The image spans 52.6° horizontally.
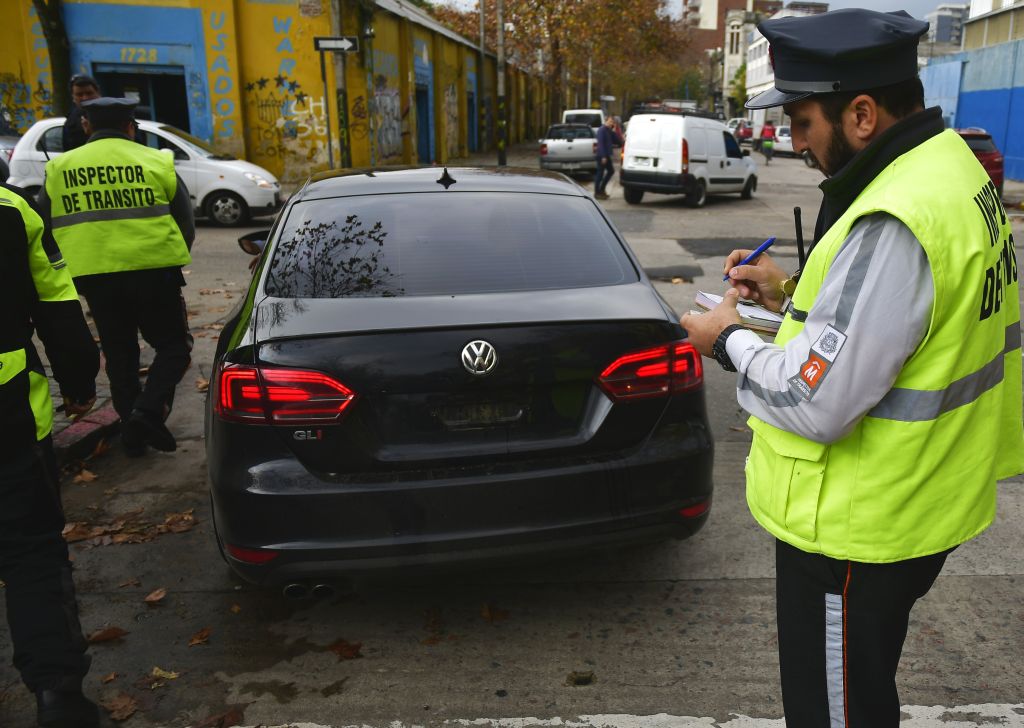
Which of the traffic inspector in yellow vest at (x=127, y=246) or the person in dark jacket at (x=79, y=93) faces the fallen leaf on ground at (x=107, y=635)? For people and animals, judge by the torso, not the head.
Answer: the person in dark jacket

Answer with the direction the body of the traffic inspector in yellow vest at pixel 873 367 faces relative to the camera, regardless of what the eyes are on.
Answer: to the viewer's left

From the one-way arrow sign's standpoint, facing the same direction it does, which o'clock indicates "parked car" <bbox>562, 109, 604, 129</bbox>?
The parked car is roughly at 7 o'clock from the one-way arrow sign.

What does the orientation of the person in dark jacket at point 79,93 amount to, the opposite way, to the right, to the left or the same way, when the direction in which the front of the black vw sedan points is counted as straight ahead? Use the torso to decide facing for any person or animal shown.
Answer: the opposite way

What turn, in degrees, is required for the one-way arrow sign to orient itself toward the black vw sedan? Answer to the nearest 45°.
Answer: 0° — it already faces it

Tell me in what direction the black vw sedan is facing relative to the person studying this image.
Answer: facing away from the viewer

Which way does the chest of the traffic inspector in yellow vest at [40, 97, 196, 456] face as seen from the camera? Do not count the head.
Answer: away from the camera

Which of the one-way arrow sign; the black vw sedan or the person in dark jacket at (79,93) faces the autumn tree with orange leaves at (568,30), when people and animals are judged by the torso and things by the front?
the black vw sedan

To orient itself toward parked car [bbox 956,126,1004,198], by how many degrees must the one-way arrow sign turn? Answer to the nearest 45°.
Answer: approximately 90° to its left

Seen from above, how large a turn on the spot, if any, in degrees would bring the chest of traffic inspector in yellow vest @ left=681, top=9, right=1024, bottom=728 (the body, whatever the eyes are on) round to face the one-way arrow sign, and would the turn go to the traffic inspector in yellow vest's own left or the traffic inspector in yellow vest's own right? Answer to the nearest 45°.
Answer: approximately 45° to the traffic inspector in yellow vest's own right

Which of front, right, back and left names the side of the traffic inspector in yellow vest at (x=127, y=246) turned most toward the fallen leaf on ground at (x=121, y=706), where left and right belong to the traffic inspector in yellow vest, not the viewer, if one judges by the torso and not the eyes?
back
